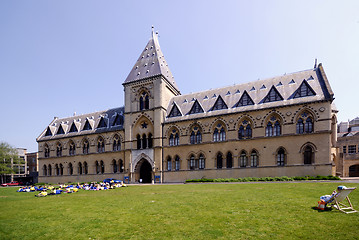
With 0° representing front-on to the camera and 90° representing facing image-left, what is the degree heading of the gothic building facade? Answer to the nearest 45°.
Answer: approximately 45°
